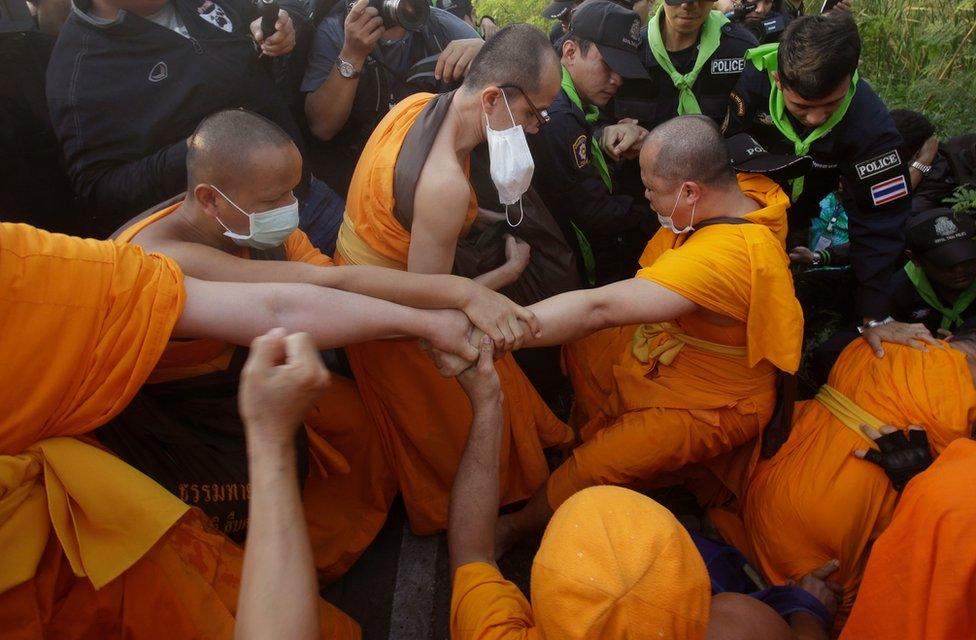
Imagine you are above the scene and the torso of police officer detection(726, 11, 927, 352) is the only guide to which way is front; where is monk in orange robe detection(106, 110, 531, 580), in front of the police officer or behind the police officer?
in front

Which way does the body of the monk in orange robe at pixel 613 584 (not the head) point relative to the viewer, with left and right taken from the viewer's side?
facing away from the viewer

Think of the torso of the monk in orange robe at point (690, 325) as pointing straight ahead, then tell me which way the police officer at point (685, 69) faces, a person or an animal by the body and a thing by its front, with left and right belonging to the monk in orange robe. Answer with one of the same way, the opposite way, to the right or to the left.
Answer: to the left

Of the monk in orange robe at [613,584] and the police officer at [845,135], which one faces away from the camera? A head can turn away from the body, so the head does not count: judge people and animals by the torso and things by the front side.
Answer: the monk in orange robe

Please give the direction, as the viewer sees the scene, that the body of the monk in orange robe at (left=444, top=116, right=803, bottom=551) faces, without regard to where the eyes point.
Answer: to the viewer's left

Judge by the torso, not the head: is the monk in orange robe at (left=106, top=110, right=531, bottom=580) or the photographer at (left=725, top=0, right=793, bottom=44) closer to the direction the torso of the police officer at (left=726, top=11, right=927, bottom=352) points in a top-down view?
the monk in orange robe

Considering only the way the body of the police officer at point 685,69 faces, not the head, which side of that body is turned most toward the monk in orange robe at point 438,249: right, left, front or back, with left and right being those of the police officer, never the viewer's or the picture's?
front

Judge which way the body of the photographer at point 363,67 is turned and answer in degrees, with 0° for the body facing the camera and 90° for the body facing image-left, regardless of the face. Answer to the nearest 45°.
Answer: approximately 0°
